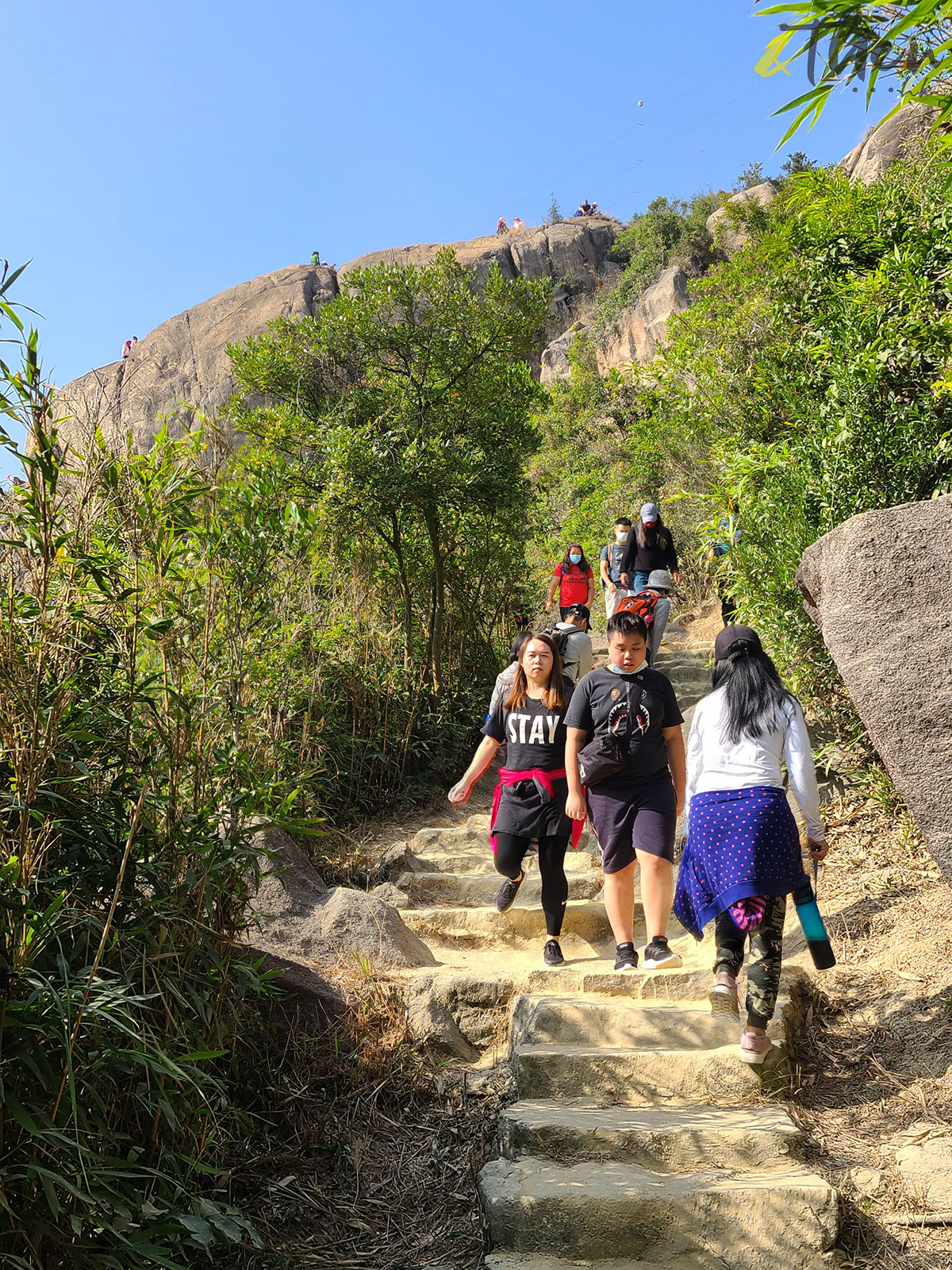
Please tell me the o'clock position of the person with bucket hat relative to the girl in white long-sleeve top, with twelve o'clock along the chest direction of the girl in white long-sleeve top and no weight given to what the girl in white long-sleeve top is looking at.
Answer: The person with bucket hat is roughly at 12 o'clock from the girl in white long-sleeve top.

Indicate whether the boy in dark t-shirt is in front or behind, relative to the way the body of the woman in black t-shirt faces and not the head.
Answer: in front

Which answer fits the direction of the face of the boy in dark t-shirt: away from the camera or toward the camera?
toward the camera

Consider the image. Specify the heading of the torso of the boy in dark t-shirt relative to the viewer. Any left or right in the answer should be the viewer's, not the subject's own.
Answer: facing the viewer

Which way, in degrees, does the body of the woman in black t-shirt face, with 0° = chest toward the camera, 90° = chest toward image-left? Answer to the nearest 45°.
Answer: approximately 0°

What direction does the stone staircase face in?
toward the camera

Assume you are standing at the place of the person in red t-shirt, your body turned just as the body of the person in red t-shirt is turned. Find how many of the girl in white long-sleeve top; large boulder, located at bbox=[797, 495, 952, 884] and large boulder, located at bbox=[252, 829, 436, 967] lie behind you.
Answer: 0

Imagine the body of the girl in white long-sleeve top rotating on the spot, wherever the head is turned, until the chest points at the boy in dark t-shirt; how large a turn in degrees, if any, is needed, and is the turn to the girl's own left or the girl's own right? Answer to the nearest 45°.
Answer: approximately 45° to the girl's own left

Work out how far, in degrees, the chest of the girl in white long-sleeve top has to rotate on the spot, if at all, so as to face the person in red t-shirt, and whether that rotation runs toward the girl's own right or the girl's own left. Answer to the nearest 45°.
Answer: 0° — they already face them

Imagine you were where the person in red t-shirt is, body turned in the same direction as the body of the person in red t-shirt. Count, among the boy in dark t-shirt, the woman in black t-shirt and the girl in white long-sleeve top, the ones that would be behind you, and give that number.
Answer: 0

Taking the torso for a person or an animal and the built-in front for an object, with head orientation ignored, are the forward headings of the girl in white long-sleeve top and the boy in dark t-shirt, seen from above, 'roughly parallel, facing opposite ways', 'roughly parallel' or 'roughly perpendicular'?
roughly parallel, facing opposite ways

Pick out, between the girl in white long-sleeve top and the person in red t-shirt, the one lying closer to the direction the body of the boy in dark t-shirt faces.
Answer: the girl in white long-sleeve top

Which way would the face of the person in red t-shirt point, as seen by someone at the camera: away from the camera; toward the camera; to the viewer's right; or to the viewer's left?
toward the camera

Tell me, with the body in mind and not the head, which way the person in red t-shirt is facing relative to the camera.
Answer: toward the camera

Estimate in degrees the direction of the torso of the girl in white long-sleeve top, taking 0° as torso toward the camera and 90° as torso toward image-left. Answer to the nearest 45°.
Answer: approximately 180°

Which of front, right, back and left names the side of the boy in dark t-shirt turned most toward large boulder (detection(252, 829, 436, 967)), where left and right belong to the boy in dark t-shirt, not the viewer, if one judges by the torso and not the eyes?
right
